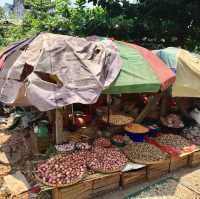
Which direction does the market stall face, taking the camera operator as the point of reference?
facing the viewer and to the right of the viewer
